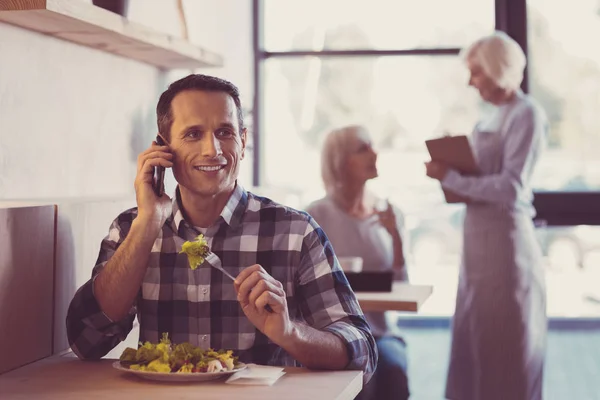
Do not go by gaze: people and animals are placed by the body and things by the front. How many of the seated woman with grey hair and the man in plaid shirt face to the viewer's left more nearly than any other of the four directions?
0

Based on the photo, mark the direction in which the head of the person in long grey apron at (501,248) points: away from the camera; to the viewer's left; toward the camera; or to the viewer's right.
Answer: to the viewer's left

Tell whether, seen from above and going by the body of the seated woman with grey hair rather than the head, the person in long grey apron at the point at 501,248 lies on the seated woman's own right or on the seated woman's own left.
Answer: on the seated woman's own left

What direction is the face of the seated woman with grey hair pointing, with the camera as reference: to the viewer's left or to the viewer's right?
to the viewer's right

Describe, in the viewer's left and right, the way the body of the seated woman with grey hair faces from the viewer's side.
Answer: facing the viewer and to the right of the viewer

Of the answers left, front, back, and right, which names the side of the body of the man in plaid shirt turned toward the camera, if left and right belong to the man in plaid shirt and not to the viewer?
front

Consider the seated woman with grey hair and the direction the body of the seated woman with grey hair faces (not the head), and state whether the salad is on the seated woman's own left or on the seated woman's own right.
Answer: on the seated woman's own right

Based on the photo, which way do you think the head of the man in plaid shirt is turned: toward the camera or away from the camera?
toward the camera
